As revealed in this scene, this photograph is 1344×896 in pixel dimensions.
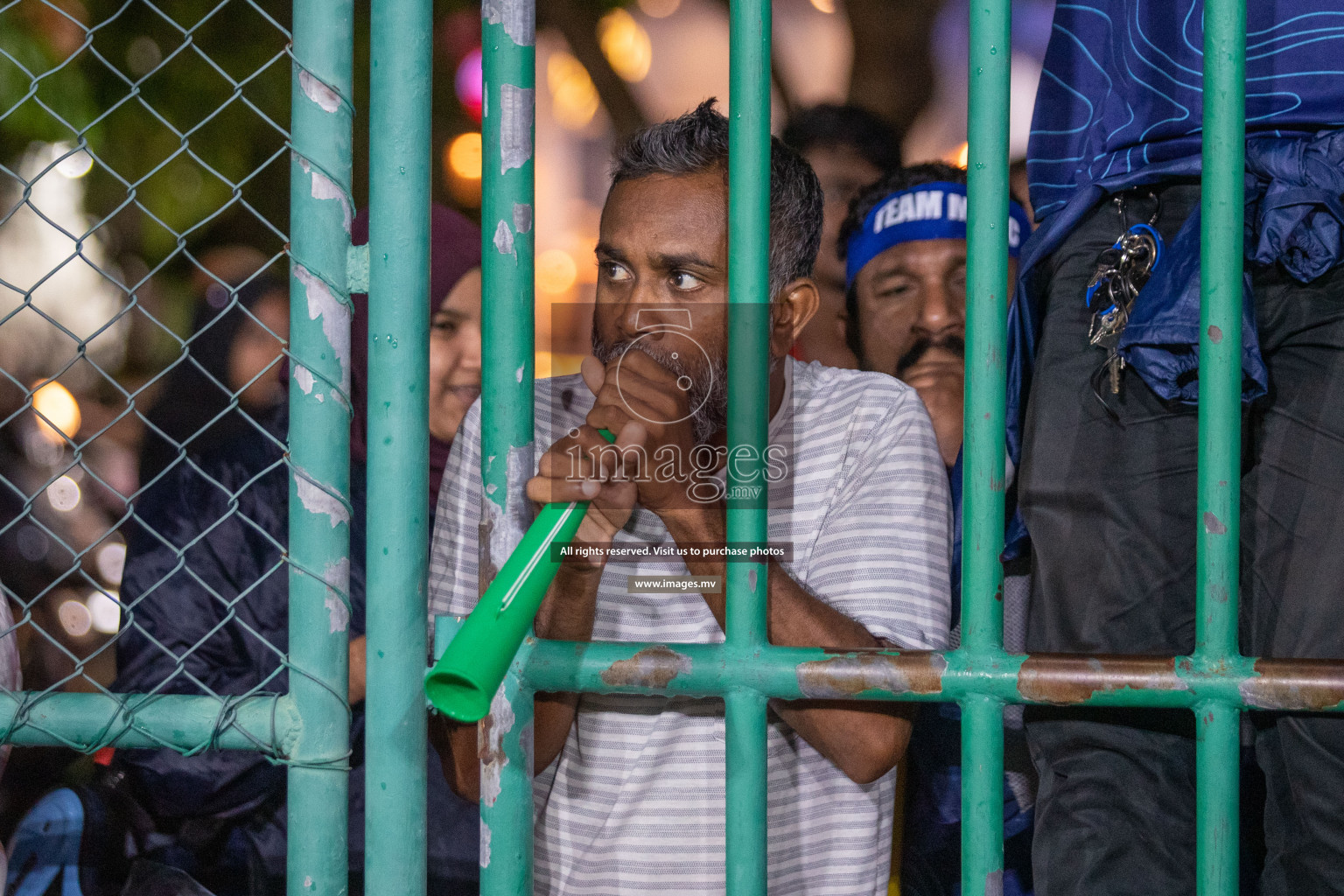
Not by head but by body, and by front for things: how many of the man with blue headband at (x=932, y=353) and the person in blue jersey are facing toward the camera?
2

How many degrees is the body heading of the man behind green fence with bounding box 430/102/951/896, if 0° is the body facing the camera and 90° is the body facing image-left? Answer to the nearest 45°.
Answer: approximately 45°

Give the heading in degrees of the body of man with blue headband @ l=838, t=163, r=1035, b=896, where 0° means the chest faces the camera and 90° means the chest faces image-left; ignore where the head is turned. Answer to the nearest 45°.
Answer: approximately 0°

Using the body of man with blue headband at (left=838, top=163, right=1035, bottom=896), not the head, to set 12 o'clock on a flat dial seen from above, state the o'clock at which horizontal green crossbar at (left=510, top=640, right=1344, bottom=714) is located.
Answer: The horizontal green crossbar is roughly at 12 o'clock from the man with blue headband.

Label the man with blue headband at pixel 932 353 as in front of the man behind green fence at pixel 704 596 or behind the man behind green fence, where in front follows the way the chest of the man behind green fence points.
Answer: behind

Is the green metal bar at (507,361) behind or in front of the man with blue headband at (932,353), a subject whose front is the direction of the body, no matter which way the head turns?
in front

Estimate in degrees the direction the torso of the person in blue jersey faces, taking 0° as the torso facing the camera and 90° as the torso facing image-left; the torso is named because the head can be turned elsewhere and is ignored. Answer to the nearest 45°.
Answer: approximately 0°
